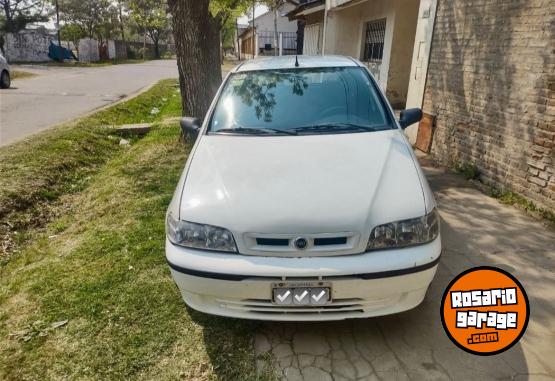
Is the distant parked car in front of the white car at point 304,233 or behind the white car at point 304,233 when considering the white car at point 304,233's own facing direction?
behind

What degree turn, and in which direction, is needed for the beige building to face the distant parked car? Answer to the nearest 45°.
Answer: approximately 45° to its right

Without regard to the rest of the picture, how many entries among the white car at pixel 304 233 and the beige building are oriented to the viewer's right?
0

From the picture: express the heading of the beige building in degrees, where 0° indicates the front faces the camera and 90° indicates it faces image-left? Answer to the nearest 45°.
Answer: approximately 45°

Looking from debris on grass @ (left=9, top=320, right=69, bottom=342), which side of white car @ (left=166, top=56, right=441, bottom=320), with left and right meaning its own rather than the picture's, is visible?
right

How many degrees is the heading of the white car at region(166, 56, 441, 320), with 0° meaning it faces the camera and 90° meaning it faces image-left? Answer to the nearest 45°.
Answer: approximately 0°

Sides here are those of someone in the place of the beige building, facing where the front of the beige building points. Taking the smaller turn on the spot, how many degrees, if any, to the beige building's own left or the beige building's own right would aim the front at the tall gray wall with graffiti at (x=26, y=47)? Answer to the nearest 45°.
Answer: approximately 90° to the beige building's own right

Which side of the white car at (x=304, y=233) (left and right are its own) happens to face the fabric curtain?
back

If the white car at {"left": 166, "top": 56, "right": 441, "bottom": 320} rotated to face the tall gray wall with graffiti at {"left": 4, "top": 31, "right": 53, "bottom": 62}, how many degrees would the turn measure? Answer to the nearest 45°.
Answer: approximately 135° to its right
